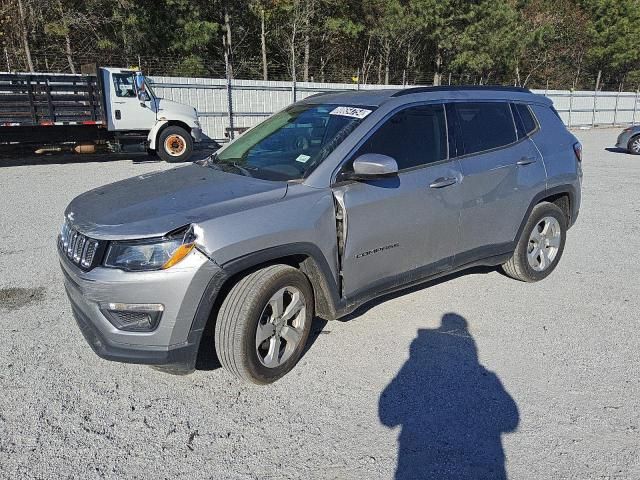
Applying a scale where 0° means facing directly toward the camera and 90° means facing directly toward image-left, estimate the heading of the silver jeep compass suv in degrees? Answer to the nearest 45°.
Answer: approximately 45°

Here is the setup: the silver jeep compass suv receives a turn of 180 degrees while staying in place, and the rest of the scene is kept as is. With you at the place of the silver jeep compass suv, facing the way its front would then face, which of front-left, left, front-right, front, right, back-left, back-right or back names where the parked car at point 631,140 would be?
front
